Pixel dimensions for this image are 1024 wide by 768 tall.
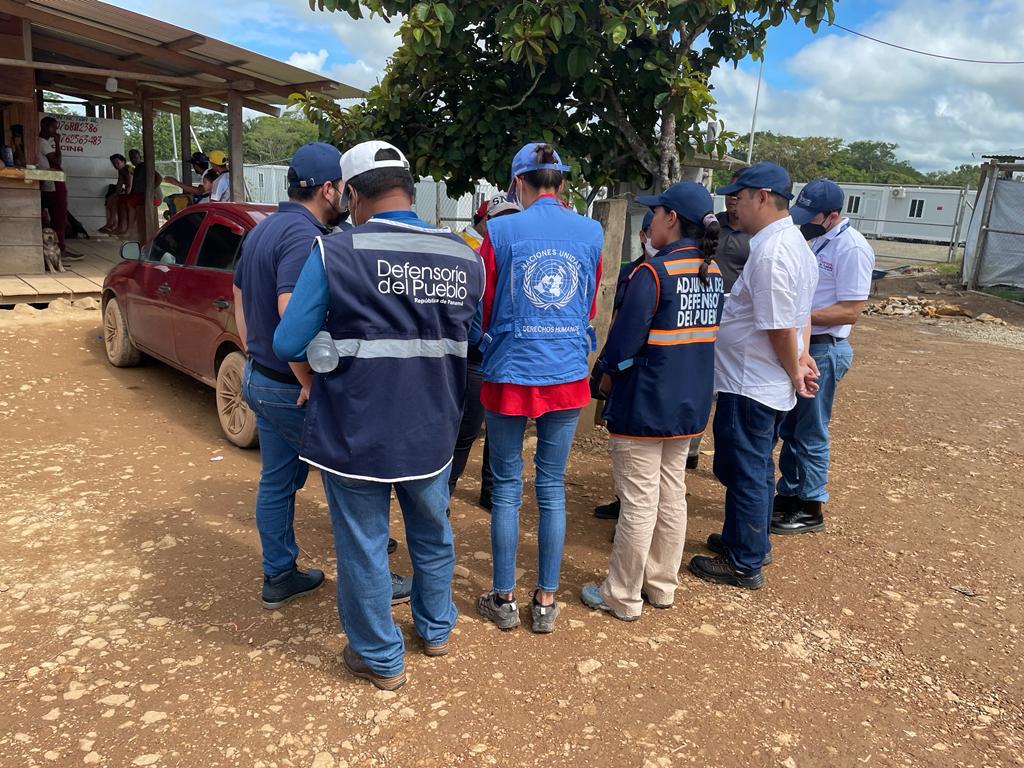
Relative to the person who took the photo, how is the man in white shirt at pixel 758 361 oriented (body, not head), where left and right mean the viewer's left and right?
facing to the left of the viewer

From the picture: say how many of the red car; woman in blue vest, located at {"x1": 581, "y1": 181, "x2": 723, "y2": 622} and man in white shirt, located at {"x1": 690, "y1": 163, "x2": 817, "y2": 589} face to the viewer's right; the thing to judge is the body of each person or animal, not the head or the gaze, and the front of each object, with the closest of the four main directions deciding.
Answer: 0

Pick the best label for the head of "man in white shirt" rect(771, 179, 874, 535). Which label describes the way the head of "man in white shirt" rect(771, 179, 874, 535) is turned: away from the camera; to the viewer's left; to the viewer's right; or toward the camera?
to the viewer's left

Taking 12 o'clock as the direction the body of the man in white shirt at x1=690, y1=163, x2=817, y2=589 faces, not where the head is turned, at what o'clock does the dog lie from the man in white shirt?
The dog is roughly at 1 o'clock from the man in white shirt.

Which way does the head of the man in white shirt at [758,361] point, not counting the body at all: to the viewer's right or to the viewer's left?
to the viewer's left

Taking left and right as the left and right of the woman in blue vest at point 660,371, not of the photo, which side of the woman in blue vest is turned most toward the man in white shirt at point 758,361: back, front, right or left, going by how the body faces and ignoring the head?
right

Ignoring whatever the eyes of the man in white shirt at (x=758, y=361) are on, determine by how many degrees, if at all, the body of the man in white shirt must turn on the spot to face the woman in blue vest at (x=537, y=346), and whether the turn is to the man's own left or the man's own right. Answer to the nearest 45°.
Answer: approximately 45° to the man's own left

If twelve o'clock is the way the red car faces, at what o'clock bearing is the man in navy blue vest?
The man in navy blue vest is roughly at 7 o'clock from the red car.

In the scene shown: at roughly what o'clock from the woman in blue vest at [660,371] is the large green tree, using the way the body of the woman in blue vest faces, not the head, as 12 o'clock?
The large green tree is roughly at 1 o'clock from the woman in blue vest.

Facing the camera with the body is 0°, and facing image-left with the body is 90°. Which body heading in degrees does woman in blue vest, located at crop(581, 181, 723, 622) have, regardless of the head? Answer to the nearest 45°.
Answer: approximately 135°

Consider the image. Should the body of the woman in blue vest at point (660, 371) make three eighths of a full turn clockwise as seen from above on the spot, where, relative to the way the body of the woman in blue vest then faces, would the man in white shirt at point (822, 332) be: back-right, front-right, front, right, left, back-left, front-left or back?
front-left
